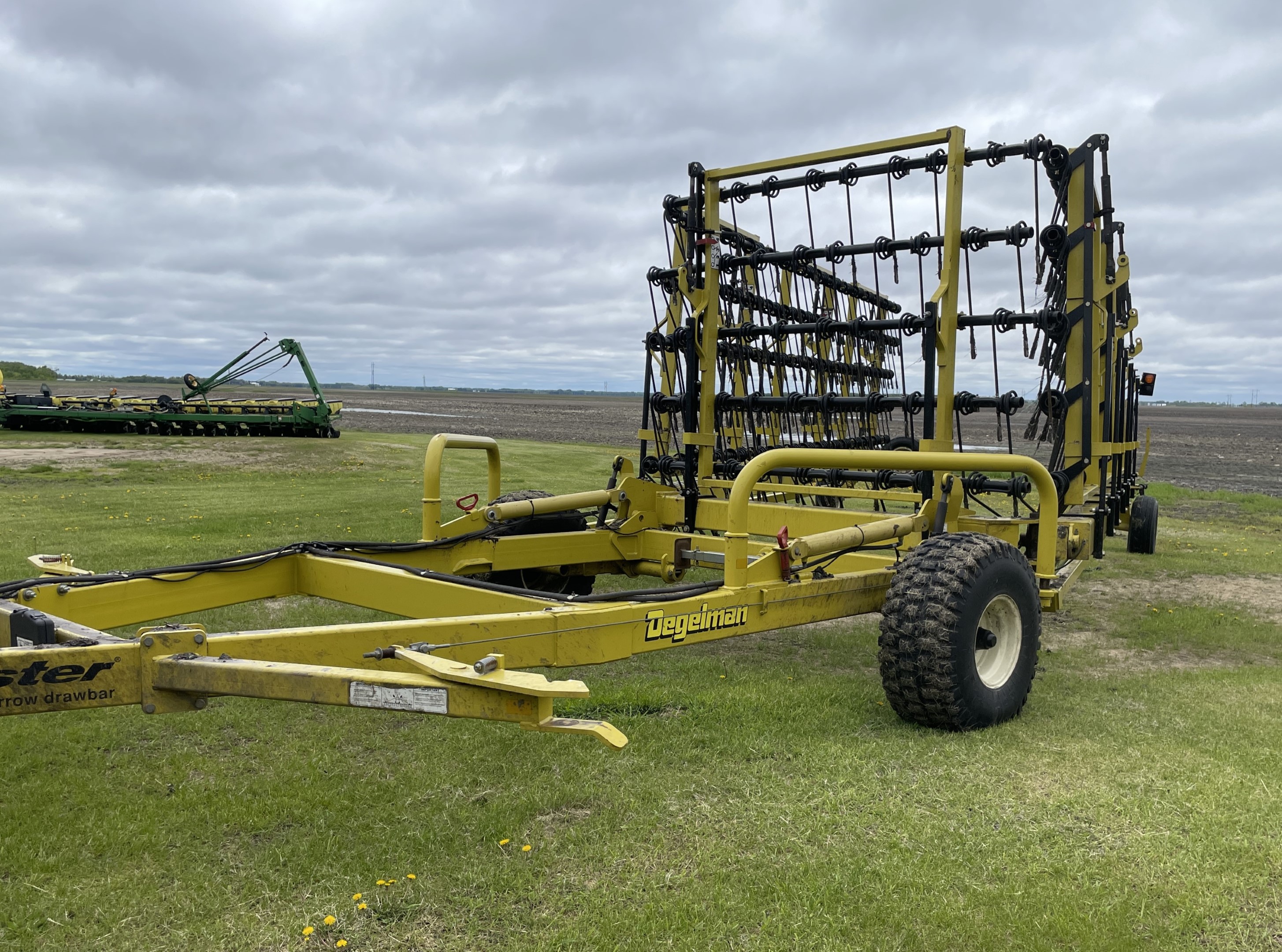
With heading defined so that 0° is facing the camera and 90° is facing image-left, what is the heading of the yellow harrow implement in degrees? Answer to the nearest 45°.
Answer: approximately 45°
